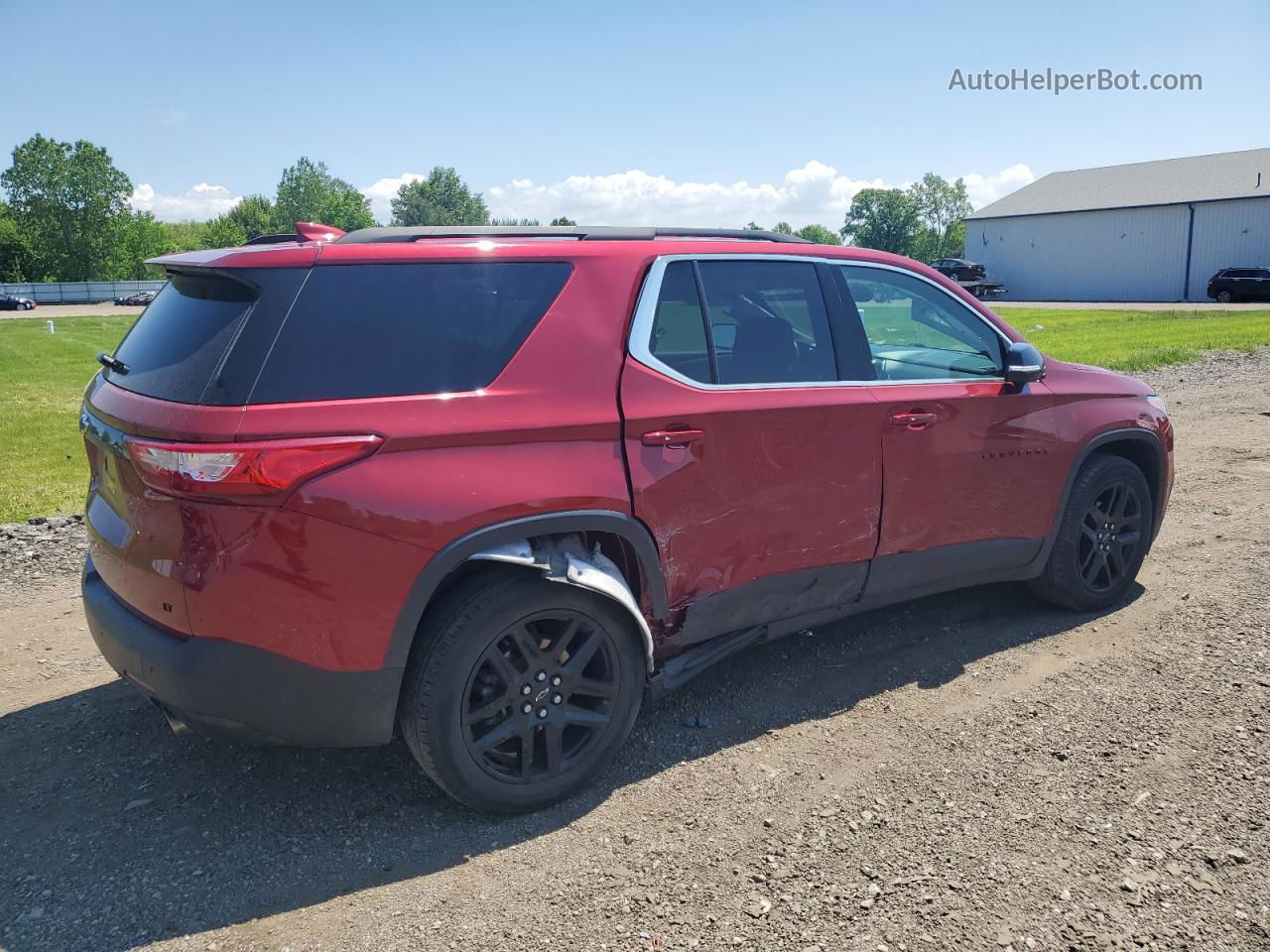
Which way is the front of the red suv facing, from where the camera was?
facing away from the viewer and to the right of the viewer

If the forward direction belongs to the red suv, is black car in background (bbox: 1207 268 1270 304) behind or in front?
in front
